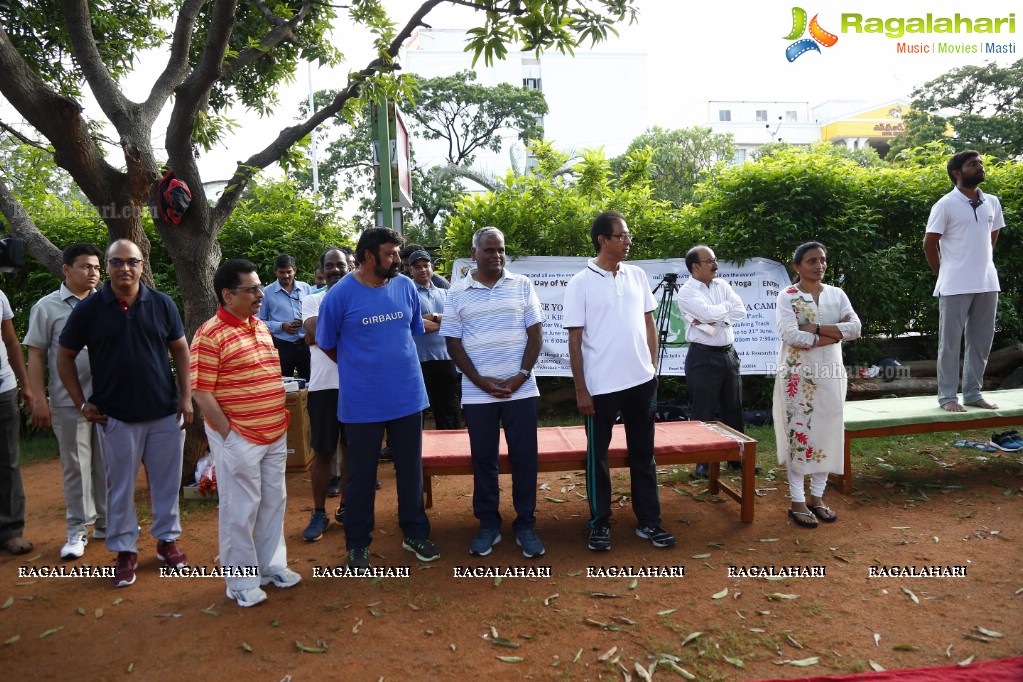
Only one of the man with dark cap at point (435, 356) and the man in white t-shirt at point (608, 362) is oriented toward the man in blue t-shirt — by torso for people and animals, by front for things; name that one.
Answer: the man with dark cap

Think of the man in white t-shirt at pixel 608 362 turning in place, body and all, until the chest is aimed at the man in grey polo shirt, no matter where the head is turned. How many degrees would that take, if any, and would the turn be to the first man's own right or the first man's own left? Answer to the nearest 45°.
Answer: approximately 135° to the first man's own right

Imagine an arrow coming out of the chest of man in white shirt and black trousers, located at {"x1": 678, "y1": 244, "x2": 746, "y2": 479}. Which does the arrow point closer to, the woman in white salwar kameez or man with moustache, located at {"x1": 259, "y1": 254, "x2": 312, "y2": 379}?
the woman in white salwar kameez

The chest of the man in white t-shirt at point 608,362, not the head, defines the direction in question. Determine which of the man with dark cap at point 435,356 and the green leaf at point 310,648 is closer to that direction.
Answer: the green leaf

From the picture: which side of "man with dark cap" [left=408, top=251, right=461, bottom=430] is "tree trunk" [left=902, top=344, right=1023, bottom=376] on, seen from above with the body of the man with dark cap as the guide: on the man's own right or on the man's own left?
on the man's own left

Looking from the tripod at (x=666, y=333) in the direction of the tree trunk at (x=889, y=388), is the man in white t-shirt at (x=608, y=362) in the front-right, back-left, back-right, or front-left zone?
back-right

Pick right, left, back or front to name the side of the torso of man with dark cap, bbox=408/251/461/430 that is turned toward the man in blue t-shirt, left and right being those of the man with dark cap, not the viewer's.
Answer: front

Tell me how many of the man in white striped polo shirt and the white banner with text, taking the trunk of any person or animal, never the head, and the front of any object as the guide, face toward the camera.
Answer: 2

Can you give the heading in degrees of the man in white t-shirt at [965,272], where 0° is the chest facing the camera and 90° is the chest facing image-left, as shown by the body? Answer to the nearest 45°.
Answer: approximately 315°

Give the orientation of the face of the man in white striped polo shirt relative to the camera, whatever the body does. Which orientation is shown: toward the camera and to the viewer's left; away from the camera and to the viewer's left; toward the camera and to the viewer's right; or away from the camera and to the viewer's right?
toward the camera and to the viewer's right

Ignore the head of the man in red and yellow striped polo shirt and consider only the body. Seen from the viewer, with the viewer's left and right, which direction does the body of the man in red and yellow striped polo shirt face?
facing the viewer and to the right of the viewer

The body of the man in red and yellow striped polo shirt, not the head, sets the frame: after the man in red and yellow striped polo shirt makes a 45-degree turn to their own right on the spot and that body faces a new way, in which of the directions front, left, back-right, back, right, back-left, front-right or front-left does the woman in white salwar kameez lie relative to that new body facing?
left
